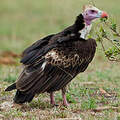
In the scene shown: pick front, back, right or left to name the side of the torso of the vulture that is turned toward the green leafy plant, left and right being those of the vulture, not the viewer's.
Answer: front

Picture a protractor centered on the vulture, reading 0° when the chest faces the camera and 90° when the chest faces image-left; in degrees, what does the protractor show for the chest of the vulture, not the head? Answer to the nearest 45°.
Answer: approximately 270°
